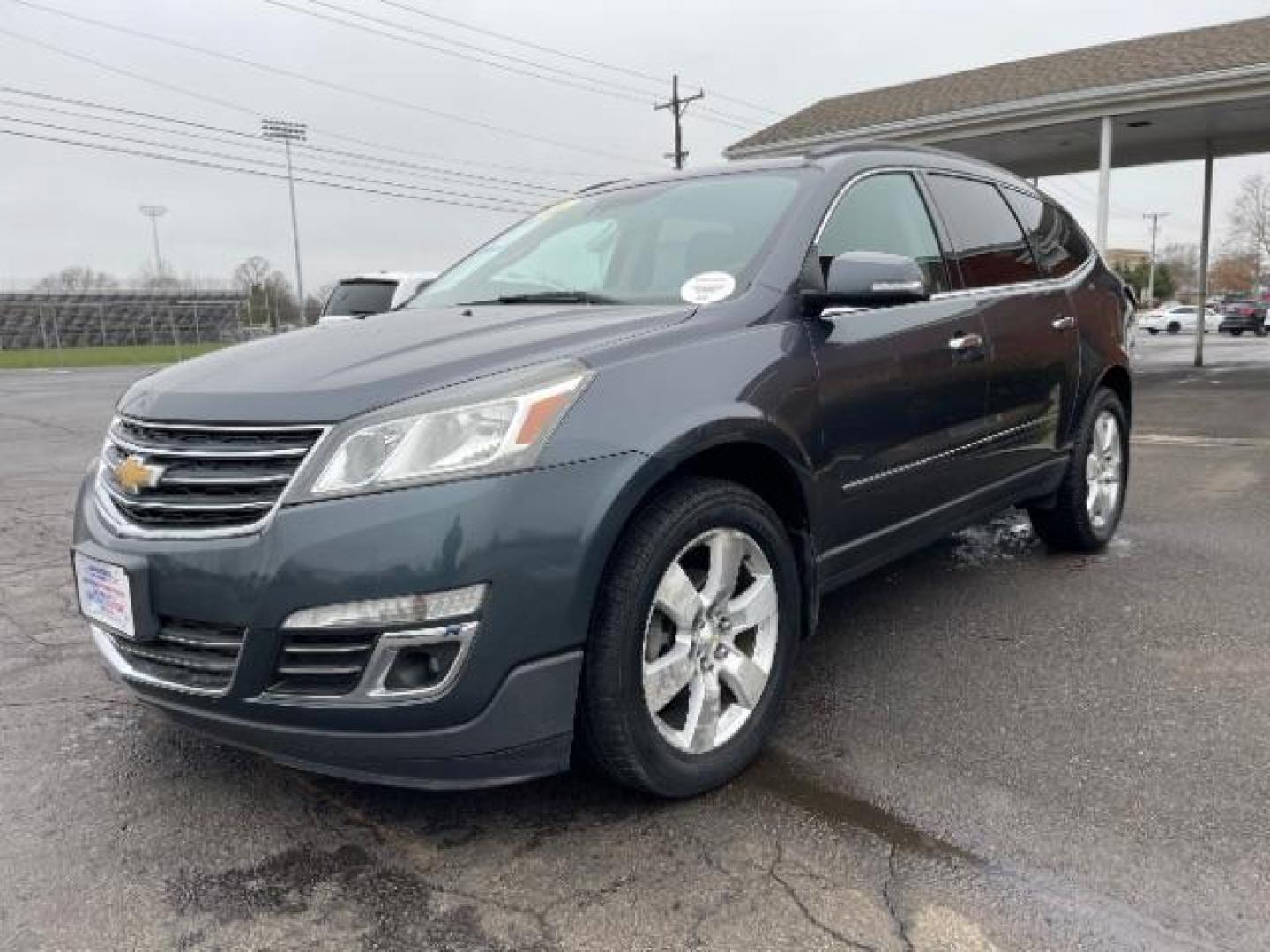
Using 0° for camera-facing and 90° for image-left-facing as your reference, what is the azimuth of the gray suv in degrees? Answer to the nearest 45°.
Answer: approximately 45°

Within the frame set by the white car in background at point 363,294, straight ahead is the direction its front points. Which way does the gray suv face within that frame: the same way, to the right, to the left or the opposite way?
the opposite way

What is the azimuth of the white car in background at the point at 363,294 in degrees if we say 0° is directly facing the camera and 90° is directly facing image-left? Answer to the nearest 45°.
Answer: approximately 225°

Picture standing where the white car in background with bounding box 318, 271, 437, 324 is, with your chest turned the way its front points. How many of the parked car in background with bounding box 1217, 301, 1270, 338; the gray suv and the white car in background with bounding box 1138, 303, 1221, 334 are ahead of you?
2

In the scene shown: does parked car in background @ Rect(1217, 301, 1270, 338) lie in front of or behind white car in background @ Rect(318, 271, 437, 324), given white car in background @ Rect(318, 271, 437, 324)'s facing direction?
in front

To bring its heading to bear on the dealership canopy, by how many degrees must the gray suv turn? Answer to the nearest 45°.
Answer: approximately 180°

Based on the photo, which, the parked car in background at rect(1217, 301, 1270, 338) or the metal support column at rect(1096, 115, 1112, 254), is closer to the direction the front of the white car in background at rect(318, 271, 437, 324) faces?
the parked car in background

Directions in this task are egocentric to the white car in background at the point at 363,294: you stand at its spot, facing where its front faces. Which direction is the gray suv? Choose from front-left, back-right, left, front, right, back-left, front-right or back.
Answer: back-right

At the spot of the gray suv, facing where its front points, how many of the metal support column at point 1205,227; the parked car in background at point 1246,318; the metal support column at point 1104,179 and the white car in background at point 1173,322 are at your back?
4

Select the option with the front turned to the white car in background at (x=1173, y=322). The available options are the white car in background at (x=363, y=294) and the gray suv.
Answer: the white car in background at (x=363, y=294)

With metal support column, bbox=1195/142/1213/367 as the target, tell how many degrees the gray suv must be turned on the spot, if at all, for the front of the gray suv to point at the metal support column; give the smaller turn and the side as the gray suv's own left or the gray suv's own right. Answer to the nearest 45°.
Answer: approximately 180°
